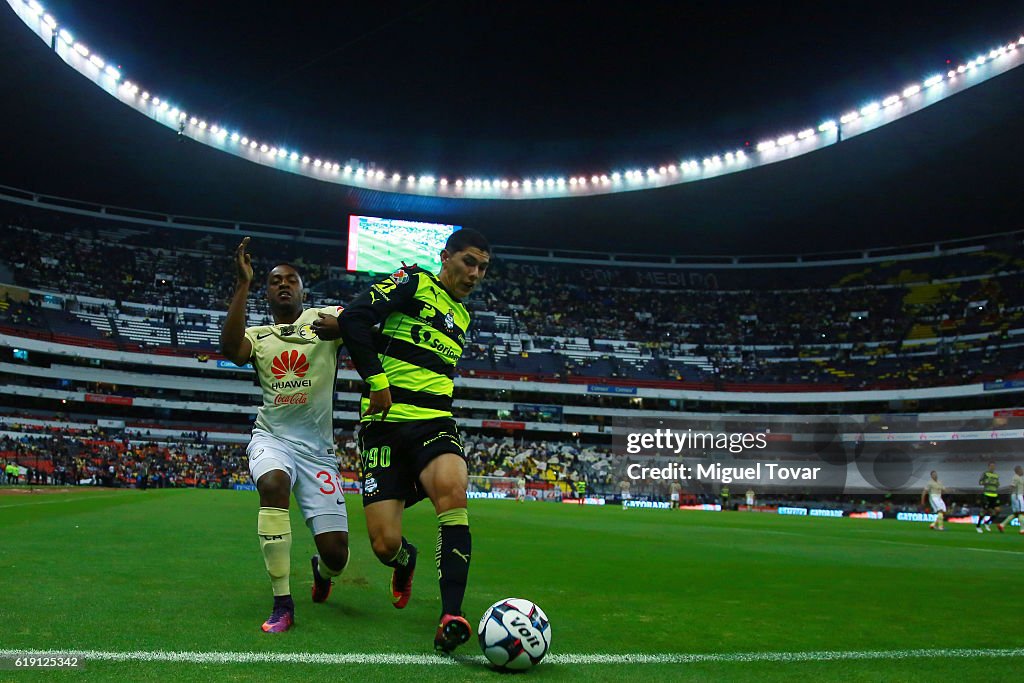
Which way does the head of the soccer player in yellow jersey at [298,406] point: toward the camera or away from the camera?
toward the camera

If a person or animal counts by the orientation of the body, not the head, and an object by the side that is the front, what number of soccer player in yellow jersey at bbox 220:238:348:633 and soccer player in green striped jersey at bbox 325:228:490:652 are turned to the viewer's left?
0

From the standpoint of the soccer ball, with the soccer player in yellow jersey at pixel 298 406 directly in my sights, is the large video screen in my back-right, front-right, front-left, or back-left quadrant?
front-right

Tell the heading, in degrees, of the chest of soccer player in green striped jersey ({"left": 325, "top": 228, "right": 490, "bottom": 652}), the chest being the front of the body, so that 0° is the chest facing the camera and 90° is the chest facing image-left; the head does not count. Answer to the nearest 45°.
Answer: approximately 315°

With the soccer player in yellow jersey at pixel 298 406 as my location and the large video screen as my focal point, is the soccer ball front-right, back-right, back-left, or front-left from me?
back-right

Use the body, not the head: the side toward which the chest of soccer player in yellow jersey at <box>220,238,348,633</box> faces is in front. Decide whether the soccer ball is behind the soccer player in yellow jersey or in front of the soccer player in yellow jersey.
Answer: in front

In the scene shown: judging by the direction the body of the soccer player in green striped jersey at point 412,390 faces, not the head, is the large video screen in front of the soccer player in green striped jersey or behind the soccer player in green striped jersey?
behind

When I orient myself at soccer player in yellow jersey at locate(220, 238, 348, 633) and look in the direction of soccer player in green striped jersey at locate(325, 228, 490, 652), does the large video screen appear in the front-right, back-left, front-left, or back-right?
back-left

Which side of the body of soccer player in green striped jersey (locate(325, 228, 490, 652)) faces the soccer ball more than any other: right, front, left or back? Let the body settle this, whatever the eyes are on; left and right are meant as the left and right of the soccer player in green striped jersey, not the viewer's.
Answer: front

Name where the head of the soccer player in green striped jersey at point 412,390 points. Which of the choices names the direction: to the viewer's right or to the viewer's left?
to the viewer's right

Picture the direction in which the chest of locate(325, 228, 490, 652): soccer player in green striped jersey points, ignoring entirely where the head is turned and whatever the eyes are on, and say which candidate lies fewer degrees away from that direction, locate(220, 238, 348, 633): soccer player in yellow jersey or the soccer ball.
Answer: the soccer ball

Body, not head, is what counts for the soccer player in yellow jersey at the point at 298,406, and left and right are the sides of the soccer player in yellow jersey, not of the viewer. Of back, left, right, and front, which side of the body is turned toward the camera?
front

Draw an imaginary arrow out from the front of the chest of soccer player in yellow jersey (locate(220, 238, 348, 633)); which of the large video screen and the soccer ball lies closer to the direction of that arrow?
the soccer ball

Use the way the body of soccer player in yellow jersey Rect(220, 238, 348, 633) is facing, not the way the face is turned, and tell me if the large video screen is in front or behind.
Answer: behind

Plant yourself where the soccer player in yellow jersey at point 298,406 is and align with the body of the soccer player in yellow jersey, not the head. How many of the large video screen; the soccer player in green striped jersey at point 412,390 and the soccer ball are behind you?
1
